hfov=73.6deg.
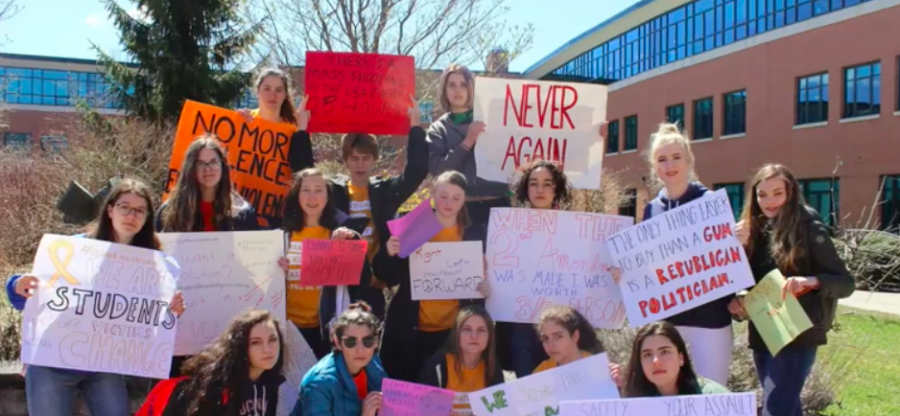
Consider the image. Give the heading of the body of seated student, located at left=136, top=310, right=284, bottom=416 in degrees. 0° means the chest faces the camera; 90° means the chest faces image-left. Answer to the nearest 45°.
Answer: approximately 315°

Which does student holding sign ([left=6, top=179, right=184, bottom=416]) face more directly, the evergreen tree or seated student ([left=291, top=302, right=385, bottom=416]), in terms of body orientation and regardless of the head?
the seated student

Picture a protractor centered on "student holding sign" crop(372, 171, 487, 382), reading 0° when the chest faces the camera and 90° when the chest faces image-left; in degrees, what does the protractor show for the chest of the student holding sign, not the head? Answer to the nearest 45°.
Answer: approximately 0°

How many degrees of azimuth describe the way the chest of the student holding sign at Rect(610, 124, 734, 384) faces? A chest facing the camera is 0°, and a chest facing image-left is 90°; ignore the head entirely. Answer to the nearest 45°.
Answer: approximately 0°

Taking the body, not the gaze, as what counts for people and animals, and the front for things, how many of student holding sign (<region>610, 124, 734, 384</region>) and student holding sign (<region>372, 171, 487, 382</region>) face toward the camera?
2

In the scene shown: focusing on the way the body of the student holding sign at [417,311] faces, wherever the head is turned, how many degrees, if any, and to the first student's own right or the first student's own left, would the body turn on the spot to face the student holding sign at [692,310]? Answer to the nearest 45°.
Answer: approximately 90° to the first student's own left

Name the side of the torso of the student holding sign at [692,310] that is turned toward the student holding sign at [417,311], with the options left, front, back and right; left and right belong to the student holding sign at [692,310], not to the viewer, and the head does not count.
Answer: right

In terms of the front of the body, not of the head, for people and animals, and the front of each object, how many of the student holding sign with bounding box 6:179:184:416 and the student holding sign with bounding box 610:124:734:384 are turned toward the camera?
2
